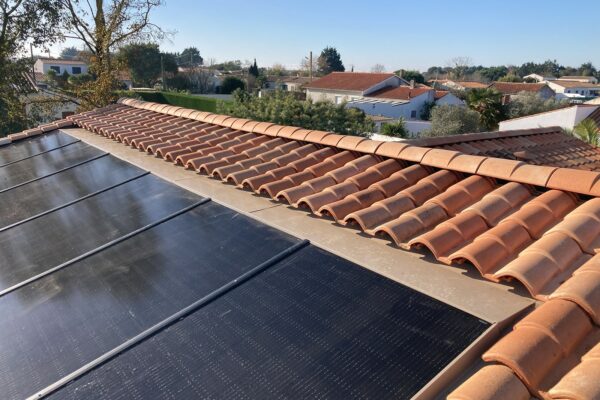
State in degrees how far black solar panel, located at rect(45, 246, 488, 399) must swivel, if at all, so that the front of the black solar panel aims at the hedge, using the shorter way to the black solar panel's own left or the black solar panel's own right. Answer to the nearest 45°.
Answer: approximately 135° to the black solar panel's own right

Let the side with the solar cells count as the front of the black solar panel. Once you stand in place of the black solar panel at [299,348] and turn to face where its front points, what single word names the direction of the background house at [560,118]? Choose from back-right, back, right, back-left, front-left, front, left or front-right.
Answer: back

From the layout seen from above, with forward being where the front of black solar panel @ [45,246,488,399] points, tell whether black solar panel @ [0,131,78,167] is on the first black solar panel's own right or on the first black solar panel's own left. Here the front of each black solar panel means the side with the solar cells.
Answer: on the first black solar panel's own right

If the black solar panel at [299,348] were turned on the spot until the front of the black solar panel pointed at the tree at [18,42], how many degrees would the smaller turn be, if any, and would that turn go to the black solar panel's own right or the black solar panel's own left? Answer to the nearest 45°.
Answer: approximately 90° to the black solar panel's own right

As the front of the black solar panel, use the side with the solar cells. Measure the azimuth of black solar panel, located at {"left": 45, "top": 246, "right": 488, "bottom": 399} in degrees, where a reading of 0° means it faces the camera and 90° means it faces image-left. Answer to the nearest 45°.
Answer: approximately 45°

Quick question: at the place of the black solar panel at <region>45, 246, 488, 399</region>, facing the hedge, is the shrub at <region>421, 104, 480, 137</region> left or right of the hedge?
right

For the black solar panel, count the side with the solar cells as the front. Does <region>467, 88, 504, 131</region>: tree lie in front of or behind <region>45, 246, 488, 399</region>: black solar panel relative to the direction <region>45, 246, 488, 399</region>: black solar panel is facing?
behind

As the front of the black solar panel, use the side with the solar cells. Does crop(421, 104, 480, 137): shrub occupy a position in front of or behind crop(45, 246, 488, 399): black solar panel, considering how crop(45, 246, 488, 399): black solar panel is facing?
behind

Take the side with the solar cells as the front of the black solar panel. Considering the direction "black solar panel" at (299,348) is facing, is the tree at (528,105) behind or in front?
behind
